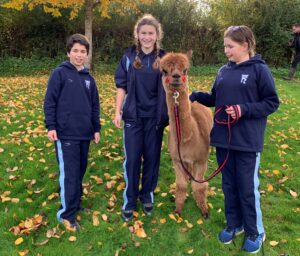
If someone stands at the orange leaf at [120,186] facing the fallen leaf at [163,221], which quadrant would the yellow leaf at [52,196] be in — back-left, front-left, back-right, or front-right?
back-right

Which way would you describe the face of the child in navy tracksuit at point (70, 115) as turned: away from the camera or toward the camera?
toward the camera

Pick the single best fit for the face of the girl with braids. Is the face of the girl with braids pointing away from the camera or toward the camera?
toward the camera

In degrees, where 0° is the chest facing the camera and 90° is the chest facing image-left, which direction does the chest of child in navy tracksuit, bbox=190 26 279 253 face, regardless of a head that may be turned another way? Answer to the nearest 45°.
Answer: approximately 45°

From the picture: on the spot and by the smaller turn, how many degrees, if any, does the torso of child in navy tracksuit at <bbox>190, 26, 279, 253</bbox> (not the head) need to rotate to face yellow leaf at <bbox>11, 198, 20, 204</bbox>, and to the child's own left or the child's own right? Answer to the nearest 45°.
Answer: approximately 45° to the child's own right

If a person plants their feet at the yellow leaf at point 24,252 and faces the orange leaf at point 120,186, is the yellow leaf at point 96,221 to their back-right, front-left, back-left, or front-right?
front-right

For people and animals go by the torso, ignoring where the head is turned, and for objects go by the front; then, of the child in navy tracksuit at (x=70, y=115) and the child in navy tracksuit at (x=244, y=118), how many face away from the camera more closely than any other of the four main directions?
0
